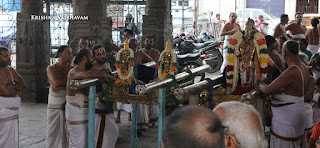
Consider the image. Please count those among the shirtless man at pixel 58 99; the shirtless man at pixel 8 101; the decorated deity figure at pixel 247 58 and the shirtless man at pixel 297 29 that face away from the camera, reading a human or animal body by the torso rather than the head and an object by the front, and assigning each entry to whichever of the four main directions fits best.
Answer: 0

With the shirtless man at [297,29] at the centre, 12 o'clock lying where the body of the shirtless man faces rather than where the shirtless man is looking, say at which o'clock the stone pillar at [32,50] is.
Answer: The stone pillar is roughly at 2 o'clock from the shirtless man.

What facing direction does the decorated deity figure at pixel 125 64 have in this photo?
toward the camera

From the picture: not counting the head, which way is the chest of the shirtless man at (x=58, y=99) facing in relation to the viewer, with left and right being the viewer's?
facing the viewer and to the right of the viewer

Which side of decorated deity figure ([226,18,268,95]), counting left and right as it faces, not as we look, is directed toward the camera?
front

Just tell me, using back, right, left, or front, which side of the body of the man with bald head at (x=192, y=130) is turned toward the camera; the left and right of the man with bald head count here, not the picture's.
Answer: back

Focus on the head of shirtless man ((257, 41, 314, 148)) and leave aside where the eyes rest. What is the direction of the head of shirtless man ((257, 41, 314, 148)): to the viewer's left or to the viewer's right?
to the viewer's left

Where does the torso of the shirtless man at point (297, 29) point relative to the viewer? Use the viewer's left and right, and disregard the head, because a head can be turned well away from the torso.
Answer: facing the viewer

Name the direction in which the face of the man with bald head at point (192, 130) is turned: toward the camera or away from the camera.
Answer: away from the camera

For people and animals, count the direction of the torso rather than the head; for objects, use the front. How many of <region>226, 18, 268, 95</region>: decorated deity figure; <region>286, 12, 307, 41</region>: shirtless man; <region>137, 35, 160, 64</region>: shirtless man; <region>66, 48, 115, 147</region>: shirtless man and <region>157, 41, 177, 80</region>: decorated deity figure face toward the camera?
4
